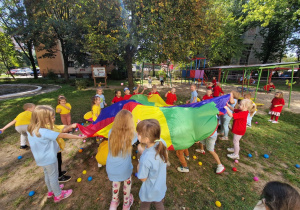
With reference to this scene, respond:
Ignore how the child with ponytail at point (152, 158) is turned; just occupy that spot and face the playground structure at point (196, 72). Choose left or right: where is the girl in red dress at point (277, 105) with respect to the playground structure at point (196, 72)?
right

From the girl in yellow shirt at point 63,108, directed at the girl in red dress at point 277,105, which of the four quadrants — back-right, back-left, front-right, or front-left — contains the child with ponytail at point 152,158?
front-right

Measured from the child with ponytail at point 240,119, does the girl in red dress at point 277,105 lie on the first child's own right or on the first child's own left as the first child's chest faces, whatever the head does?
on the first child's own right

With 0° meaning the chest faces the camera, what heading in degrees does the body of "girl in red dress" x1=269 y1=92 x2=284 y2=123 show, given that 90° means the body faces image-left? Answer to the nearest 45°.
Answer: approximately 45°

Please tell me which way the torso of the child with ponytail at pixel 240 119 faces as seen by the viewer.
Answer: to the viewer's left

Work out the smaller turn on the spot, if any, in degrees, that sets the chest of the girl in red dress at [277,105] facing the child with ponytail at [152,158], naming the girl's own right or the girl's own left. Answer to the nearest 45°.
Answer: approximately 45° to the girl's own left

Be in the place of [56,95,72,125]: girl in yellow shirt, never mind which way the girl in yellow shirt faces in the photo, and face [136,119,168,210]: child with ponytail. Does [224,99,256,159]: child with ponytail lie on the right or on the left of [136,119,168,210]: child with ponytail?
left

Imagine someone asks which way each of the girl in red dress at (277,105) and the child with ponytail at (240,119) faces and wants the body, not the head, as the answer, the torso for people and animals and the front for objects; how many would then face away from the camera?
0

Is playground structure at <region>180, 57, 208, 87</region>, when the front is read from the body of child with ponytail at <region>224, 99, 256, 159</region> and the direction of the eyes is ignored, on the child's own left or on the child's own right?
on the child's own right

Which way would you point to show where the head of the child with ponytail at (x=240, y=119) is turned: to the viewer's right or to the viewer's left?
to the viewer's left

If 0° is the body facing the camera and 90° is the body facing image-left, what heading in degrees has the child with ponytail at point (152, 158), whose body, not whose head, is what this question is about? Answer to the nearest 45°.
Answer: approximately 135°

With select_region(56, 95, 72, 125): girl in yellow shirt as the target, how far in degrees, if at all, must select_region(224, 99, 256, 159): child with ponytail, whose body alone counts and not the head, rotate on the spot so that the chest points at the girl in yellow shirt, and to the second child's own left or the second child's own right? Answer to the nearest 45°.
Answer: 0° — they already face them

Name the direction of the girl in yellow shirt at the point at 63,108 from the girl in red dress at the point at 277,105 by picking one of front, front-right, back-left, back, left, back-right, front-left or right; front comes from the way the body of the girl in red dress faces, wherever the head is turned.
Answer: front

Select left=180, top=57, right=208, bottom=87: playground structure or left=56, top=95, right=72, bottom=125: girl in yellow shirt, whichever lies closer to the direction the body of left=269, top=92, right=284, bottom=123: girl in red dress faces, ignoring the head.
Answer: the girl in yellow shirt

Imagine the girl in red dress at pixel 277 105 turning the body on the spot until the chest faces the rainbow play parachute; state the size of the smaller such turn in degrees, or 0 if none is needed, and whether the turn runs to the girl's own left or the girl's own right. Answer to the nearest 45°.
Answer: approximately 45° to the girl's own left

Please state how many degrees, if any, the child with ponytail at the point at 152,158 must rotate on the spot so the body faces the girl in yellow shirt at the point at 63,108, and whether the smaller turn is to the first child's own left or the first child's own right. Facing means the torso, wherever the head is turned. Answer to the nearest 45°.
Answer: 0° — they already face them

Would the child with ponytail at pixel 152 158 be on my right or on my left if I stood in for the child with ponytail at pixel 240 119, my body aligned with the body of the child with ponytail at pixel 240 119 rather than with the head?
on my left
